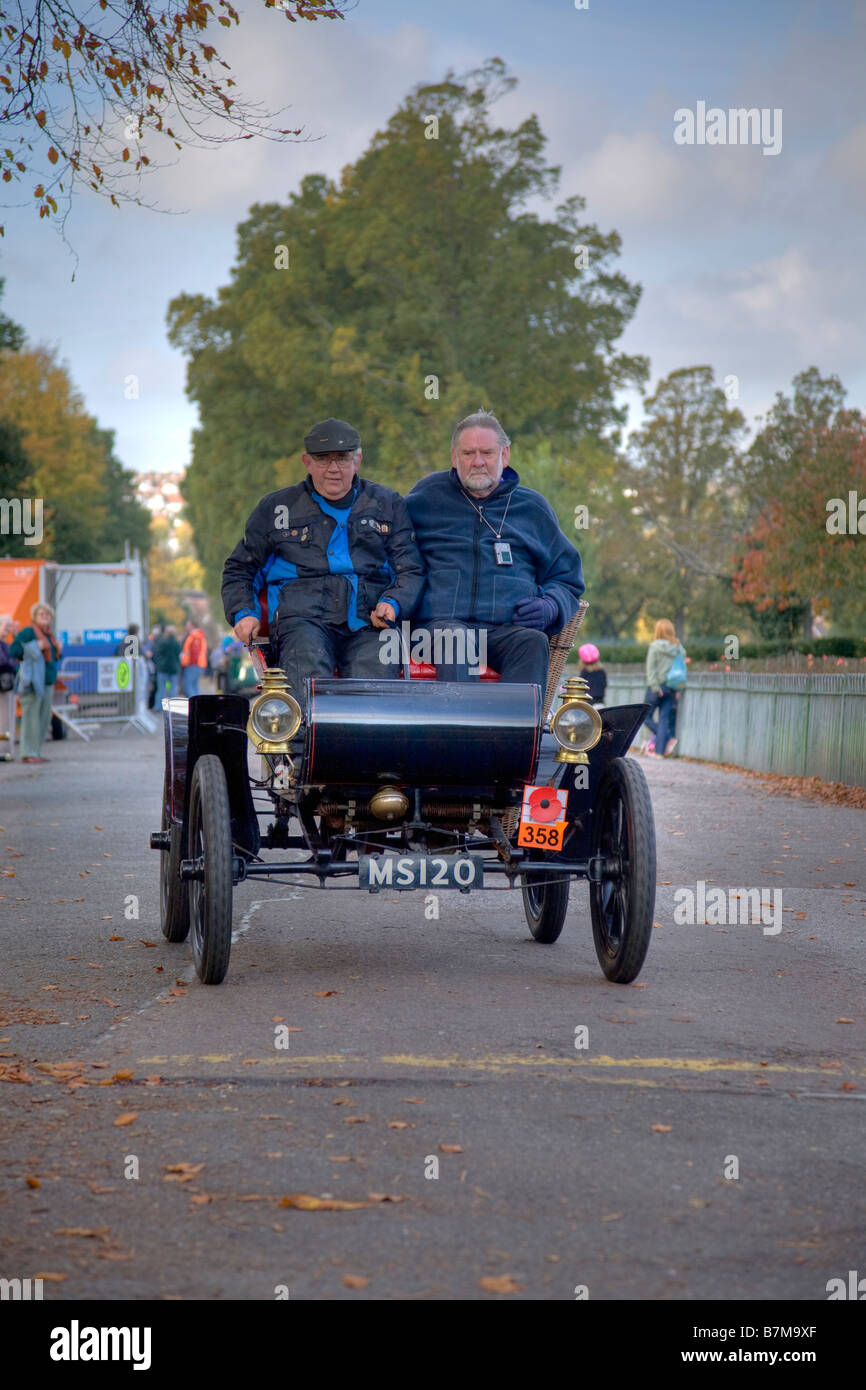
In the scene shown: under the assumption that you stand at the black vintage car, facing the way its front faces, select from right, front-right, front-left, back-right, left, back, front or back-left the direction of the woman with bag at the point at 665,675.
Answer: back

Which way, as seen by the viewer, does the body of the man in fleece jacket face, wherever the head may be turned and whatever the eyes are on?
toward the camera

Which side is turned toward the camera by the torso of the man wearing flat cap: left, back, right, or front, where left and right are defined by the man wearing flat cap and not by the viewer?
front

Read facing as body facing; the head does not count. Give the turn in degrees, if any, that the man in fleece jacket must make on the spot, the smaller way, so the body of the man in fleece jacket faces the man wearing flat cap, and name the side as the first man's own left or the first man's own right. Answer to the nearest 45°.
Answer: approximately 90° to the first man's own right

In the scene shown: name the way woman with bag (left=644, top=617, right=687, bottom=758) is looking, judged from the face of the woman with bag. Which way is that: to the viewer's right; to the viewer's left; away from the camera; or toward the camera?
away from the camera

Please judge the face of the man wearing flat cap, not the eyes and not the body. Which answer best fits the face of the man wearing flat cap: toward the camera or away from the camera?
toward the camera

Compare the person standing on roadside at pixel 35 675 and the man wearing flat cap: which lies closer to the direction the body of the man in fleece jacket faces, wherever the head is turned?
the man wearing flat cap

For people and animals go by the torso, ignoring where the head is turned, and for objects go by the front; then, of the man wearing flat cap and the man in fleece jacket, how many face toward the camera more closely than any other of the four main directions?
2

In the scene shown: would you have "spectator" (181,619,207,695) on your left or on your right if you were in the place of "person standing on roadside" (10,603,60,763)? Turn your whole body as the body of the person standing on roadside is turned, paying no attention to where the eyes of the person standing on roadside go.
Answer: on your left

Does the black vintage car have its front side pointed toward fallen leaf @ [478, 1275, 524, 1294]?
yes

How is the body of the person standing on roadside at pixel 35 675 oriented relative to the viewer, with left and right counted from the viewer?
facing the viewer and to the right of the viewer

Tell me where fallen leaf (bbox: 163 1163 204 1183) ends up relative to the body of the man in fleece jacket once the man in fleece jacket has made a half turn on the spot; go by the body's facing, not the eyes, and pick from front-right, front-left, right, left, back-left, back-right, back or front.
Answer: back

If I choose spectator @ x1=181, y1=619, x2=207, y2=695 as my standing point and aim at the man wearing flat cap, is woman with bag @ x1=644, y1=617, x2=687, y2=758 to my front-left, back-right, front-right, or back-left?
front-left

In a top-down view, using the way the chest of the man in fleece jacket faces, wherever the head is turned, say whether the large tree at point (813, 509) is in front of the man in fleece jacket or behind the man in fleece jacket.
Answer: behind

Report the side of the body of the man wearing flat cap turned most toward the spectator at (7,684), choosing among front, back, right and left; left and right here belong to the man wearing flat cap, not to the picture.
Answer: back

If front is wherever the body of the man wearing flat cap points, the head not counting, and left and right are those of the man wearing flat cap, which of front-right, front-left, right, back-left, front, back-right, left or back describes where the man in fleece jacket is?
left

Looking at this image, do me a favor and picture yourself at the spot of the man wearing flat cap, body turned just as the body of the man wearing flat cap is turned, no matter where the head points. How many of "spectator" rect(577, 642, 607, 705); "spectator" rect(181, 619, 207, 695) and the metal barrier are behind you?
3

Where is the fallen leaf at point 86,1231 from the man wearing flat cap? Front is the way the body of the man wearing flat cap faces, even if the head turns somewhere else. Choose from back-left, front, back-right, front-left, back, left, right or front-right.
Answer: front

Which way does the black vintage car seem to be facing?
toward the camera

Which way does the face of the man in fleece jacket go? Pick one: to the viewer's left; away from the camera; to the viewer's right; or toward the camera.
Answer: toward the camera

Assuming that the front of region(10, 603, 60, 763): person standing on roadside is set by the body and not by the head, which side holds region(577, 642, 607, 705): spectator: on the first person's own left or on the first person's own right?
on the first person's own left

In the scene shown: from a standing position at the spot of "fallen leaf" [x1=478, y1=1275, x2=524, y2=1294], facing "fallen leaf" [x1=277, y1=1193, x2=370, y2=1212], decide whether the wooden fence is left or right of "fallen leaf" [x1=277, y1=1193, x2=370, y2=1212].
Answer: right

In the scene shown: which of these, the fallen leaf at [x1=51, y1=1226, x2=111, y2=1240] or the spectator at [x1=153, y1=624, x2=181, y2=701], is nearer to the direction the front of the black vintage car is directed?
the fallen leaf
